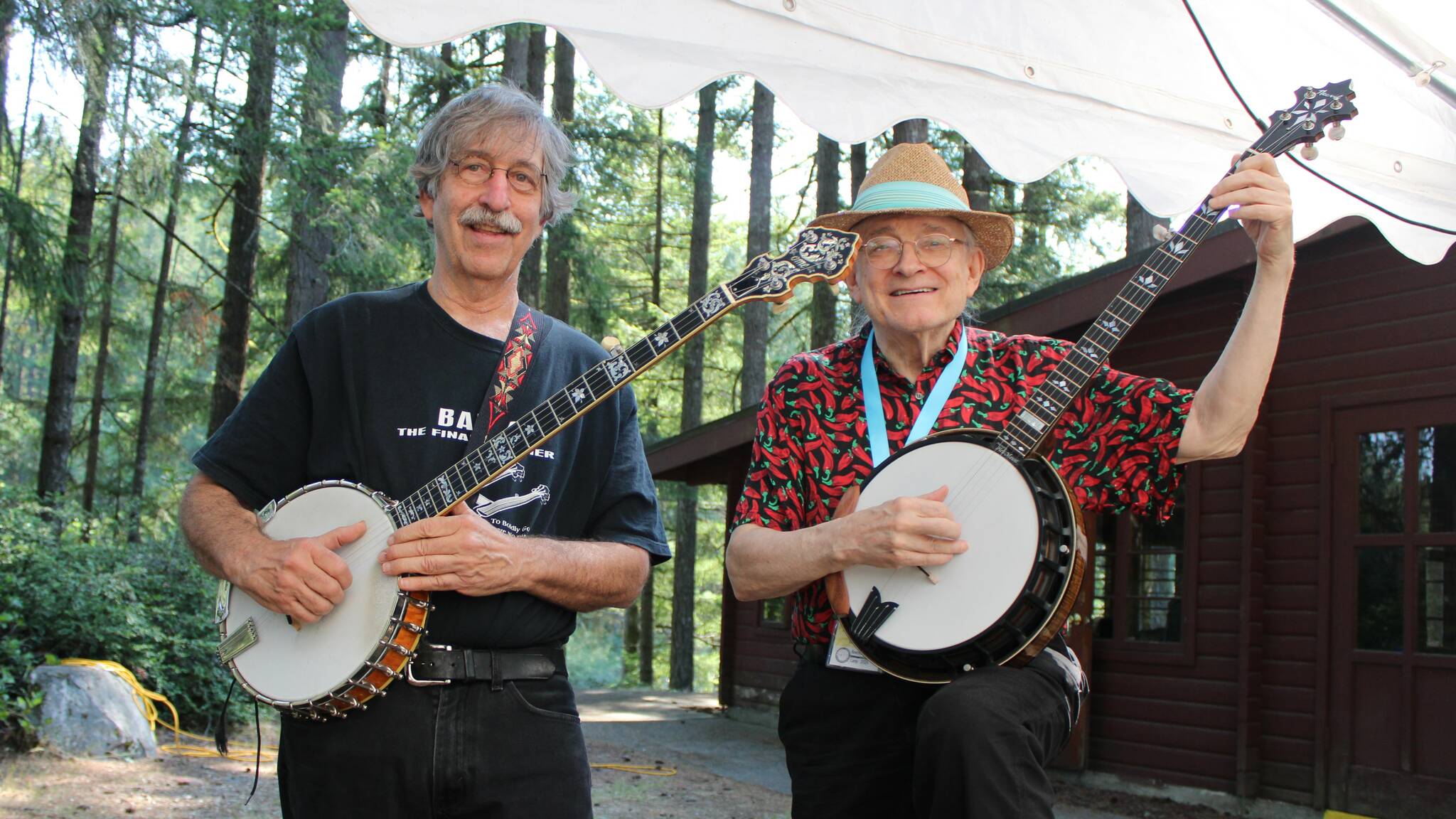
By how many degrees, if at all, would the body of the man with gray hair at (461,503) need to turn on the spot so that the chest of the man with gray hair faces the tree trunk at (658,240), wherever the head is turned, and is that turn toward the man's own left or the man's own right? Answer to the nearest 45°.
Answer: approximately 180°

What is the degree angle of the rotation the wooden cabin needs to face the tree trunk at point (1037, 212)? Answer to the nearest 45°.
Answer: approximately 135° to its right

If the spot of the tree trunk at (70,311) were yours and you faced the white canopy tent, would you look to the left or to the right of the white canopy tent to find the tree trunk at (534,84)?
left

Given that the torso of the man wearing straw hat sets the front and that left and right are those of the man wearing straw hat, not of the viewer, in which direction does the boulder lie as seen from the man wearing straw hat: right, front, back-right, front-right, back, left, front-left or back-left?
back-right

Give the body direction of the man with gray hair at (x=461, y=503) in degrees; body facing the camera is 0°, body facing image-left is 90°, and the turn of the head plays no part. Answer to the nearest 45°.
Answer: approximately 0°

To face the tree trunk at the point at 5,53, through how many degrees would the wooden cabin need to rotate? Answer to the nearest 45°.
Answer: approximately 45° to its right

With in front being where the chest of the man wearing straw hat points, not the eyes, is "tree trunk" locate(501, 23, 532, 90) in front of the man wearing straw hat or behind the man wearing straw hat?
behind

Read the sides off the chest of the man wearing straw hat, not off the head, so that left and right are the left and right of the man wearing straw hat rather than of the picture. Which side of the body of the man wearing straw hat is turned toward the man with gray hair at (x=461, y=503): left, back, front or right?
right

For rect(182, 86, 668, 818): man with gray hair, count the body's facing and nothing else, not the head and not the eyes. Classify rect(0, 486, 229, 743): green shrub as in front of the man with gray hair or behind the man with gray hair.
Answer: behind

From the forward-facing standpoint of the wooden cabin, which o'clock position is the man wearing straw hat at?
The man wearing straw hat is roughly at 11 o'clock from the wooden cabin.

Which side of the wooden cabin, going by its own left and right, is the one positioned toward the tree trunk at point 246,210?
right

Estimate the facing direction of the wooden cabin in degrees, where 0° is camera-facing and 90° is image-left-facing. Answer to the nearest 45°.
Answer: approximately 45°

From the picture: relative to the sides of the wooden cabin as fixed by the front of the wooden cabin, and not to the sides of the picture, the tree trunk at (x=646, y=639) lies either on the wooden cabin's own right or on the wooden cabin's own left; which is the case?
on the wooden cabin's own right
